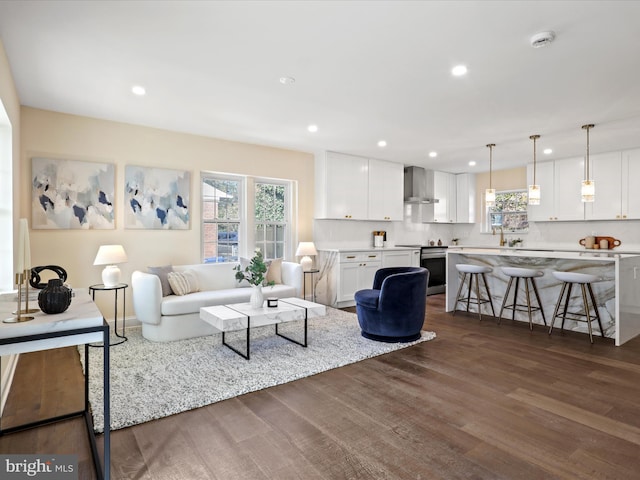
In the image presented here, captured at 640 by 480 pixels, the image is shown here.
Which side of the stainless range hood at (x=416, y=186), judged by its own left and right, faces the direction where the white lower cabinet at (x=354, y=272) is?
right

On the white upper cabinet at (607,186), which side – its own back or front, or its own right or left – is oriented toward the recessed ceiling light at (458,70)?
front

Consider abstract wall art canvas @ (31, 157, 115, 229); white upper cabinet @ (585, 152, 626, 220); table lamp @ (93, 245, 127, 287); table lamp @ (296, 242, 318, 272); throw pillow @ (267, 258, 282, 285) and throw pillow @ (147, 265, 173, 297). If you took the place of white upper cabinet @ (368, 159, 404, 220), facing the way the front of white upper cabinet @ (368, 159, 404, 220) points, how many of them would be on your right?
5

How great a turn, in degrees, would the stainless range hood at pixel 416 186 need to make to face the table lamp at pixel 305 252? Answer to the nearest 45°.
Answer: approximately 90° to its right

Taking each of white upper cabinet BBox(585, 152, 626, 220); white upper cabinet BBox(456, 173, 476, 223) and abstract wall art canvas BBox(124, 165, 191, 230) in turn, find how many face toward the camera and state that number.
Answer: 3

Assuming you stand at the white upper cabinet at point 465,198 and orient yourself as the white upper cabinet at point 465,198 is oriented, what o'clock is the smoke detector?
The smoke detector is roughly at 12 o'clock from the white upper cabinet.

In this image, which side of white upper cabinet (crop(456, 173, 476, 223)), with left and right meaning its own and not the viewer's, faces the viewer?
front

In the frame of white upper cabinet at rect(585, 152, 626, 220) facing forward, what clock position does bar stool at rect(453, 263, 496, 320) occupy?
The bar stool is roughly at 1 o'clock from the white upper cabinet.

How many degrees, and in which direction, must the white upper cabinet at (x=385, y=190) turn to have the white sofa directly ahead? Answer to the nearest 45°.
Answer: approximately 90° to its right

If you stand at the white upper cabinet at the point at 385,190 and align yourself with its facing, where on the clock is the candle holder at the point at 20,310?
The candle holder is roughly at 2 o'clock from the white upper cabinet.

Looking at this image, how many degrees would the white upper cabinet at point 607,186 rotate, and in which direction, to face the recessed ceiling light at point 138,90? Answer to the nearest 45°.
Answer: approximately 45° to its right

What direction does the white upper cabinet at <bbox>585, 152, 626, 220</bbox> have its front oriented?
toward the camera

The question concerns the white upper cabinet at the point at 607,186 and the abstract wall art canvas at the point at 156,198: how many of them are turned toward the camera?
2

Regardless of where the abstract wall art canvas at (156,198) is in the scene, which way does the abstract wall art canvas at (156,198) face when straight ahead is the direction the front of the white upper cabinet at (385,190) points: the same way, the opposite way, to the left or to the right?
the same way

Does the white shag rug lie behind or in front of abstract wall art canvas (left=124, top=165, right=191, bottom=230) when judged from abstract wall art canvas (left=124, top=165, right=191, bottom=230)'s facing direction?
in front

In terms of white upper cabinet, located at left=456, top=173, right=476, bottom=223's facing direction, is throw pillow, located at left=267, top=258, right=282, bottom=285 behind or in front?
in front

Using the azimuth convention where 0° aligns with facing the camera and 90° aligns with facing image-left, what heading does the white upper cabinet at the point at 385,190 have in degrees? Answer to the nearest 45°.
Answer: approximately 315°
